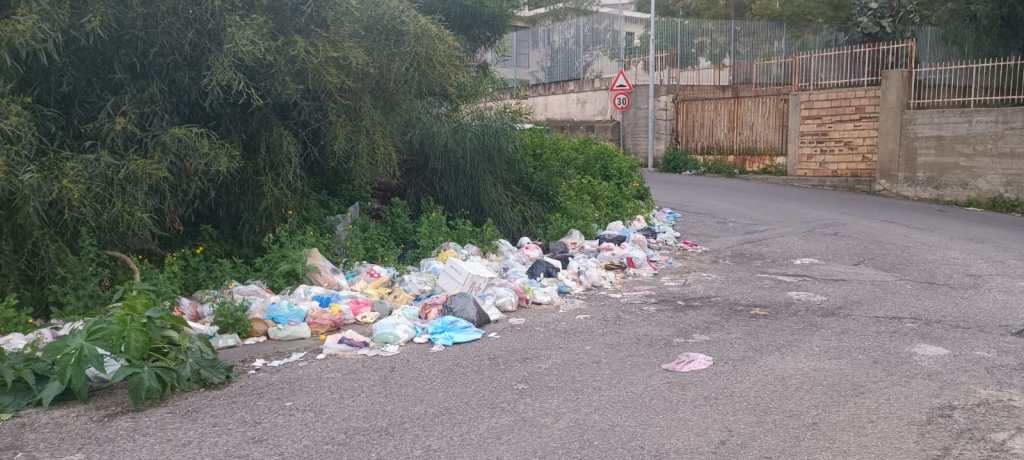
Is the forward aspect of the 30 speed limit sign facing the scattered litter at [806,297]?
yes

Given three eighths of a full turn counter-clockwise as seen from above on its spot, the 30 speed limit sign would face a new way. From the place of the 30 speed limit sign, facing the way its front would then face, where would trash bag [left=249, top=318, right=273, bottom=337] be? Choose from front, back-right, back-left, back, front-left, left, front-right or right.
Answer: back-right

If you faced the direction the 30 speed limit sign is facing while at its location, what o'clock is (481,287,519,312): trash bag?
The trash bag is roughly at 12 o'clock from the 30 speed limit sign.

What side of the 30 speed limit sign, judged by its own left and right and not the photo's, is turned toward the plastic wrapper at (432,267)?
front

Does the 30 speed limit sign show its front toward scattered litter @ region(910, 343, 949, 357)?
yes

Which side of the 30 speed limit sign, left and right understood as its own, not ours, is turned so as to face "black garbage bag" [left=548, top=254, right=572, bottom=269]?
front

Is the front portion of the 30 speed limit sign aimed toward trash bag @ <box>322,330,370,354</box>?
yes

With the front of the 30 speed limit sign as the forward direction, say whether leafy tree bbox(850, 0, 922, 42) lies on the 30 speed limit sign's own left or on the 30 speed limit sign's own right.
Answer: on the 30 speed limit sign's own left

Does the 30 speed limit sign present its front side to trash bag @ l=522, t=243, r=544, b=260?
yes

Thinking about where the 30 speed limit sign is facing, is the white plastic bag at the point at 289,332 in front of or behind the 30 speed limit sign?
in front

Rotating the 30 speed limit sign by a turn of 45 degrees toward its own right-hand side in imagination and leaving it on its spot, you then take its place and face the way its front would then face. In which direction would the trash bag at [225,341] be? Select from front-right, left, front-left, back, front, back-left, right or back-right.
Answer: front-left

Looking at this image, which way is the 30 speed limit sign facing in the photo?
toward the camera

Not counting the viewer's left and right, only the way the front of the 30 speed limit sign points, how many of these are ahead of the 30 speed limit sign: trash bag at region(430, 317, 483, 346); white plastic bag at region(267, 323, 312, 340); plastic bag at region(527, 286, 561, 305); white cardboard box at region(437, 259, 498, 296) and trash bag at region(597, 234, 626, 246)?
5

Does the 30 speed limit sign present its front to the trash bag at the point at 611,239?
yes
